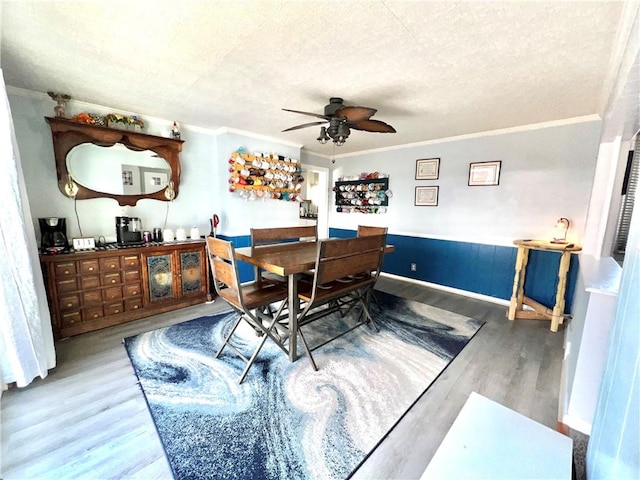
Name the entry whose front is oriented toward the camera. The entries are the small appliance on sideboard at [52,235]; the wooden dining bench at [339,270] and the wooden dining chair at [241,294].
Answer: the small appliance on sideboard

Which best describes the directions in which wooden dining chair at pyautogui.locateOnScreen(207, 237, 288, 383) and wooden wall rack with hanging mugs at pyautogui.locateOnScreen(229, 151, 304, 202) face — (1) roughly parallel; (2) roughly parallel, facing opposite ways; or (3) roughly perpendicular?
roughly perpendicular

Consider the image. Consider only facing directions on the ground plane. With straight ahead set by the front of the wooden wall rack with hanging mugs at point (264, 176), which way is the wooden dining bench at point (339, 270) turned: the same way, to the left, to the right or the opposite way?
the opposite way

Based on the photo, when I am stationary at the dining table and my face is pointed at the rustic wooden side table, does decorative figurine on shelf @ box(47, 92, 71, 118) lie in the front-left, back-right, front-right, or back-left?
back-left

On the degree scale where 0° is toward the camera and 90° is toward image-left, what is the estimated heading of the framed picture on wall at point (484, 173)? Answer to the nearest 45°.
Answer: approximately 45°

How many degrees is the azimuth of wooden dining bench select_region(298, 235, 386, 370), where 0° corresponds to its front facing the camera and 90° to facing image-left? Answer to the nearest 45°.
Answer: approximately 135°

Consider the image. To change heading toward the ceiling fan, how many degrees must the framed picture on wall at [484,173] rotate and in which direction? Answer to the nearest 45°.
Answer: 0° — it already faces it

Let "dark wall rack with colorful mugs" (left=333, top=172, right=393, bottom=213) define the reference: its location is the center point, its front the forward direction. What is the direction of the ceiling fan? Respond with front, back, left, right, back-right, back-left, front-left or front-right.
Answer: front-left

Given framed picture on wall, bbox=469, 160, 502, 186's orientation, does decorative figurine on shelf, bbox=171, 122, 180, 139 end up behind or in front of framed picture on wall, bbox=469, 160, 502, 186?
in front

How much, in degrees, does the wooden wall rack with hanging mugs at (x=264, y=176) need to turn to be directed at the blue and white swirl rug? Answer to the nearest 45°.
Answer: approximately 45° to its right

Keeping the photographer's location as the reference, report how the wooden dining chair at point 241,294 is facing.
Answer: facing away from the viewer and to the right of the viewer

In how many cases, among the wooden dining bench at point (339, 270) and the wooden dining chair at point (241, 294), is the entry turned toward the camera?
0

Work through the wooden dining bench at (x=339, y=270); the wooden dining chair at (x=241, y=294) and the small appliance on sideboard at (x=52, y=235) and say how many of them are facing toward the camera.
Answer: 1
